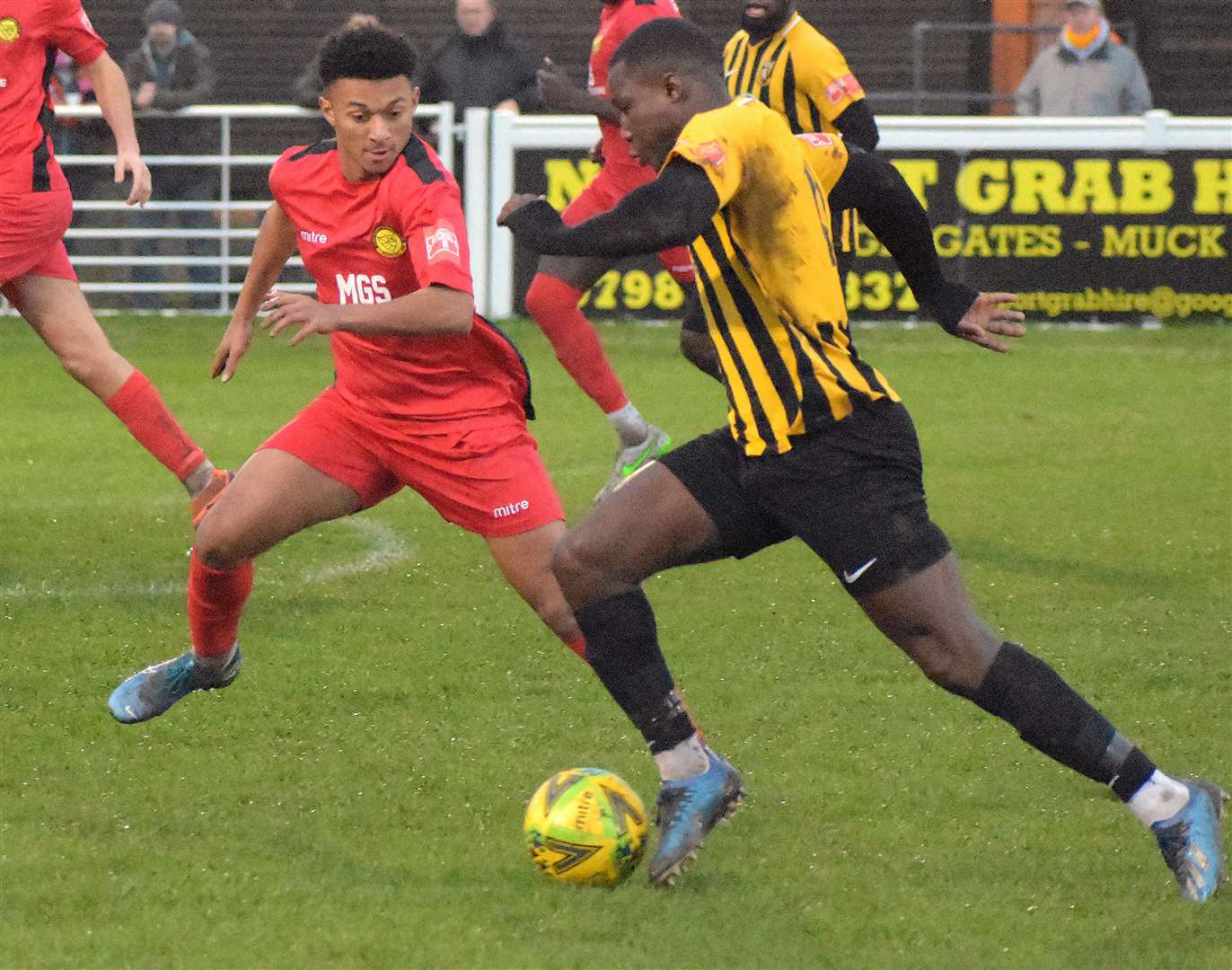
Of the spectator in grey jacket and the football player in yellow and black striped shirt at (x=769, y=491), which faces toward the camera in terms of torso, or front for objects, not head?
the spectator in grey jacket

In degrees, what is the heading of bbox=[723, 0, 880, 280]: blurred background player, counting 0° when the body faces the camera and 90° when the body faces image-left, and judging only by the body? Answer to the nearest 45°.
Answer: approximately 45°

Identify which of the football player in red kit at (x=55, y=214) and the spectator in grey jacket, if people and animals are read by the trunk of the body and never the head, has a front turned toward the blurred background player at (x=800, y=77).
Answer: the spectator in grey jacket

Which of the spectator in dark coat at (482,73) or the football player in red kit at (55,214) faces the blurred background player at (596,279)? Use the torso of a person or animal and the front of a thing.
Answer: the spectator in dark coat

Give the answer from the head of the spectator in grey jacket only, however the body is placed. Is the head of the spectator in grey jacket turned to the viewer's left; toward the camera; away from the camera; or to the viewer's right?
toward the camera

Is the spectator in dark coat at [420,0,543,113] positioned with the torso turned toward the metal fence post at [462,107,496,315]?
yes

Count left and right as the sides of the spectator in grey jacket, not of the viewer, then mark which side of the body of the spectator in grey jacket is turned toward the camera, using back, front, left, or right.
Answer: front

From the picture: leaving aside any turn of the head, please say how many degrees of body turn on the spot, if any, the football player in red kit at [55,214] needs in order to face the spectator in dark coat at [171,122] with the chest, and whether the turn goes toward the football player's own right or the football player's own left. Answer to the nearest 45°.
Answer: approximately 135° to the football player's own right

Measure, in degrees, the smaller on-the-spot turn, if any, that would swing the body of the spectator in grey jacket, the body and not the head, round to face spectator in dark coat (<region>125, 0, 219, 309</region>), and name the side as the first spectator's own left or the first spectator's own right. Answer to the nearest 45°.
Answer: approximately 90° to the first spectator's own right

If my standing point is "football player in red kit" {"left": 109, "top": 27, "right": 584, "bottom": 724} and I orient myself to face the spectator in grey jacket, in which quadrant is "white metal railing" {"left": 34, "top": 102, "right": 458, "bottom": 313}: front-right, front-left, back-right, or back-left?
front-left

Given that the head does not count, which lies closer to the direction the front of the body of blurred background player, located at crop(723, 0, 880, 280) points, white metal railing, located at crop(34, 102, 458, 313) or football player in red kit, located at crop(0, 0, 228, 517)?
the football player in red kit

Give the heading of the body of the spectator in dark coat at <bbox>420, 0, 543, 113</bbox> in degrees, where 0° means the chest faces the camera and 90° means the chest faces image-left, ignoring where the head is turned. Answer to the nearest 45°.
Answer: approximately 0°

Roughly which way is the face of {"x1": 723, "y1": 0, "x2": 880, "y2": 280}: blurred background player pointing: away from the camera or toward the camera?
toward the camera

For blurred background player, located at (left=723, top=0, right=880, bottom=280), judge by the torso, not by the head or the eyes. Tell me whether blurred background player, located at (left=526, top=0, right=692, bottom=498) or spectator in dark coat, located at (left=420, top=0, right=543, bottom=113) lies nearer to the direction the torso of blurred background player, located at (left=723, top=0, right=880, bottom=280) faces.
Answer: the blurred background player

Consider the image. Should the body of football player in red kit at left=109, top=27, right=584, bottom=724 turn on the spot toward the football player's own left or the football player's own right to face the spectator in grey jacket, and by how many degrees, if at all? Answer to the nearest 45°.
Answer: approximately 180°

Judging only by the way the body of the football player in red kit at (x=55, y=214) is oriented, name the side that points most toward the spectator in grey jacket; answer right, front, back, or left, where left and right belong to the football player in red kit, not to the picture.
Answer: back
